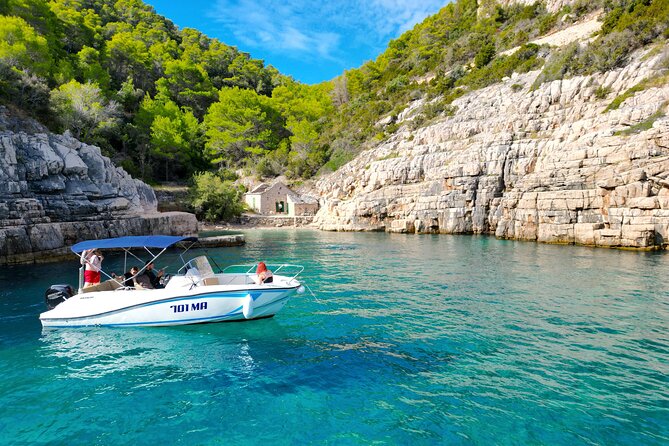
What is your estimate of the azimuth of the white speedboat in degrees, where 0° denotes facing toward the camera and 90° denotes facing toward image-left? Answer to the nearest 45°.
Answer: approximately 270°
